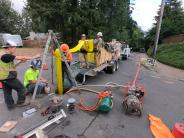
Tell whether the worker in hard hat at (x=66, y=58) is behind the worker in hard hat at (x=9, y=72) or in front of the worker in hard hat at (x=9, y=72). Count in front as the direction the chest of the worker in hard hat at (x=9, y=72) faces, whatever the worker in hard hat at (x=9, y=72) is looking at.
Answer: in front

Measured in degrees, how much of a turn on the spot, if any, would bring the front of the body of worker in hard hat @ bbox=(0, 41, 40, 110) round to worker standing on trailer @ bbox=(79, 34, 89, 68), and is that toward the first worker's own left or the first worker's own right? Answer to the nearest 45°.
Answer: approximately 45° to the first worker's own left

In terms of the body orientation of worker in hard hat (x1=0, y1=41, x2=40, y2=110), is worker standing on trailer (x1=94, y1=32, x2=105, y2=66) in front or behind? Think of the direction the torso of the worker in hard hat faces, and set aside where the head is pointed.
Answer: in front

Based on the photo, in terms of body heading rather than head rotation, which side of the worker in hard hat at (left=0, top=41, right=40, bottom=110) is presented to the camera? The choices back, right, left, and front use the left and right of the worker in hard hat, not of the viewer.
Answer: right
